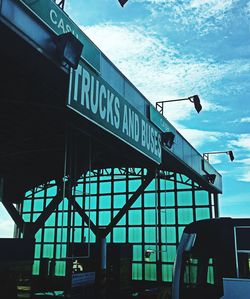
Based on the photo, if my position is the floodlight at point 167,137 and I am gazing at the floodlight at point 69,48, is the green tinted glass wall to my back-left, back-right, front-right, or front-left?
back-right

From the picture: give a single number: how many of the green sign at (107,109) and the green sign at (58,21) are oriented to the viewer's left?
0

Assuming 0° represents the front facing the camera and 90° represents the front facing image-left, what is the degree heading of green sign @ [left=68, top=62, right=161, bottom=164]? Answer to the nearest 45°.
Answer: approximately 315°

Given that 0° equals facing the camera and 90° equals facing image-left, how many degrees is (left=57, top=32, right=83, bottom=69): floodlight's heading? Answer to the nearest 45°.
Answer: approximately 315°

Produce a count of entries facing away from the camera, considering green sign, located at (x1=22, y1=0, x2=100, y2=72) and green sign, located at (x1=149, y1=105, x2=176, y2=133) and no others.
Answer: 0

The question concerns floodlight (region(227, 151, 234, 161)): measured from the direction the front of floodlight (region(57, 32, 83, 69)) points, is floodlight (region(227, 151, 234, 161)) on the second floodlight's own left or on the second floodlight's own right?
on the second floodlight's own left

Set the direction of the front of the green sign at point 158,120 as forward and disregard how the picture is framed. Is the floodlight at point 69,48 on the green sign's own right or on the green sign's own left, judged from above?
on the green sign's own right

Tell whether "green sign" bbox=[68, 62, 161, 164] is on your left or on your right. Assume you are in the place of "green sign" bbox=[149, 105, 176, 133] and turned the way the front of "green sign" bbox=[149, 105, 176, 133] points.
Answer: on your right
